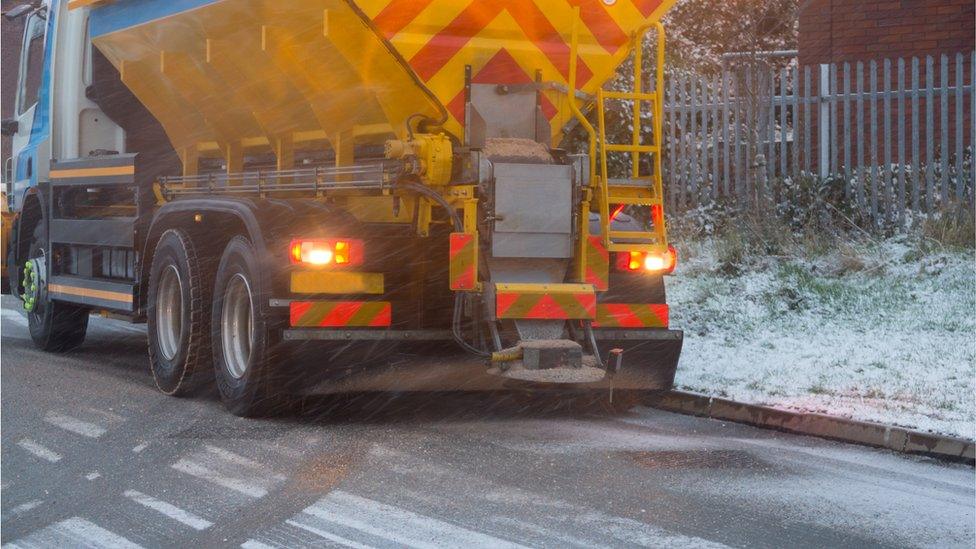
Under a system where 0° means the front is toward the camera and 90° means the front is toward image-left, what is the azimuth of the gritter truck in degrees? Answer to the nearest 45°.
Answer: approximately 135°

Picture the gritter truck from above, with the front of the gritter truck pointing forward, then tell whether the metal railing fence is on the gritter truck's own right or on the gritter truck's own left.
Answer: on the gritter truck's own right

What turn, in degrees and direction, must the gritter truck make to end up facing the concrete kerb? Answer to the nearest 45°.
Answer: approximately 135° to its right
